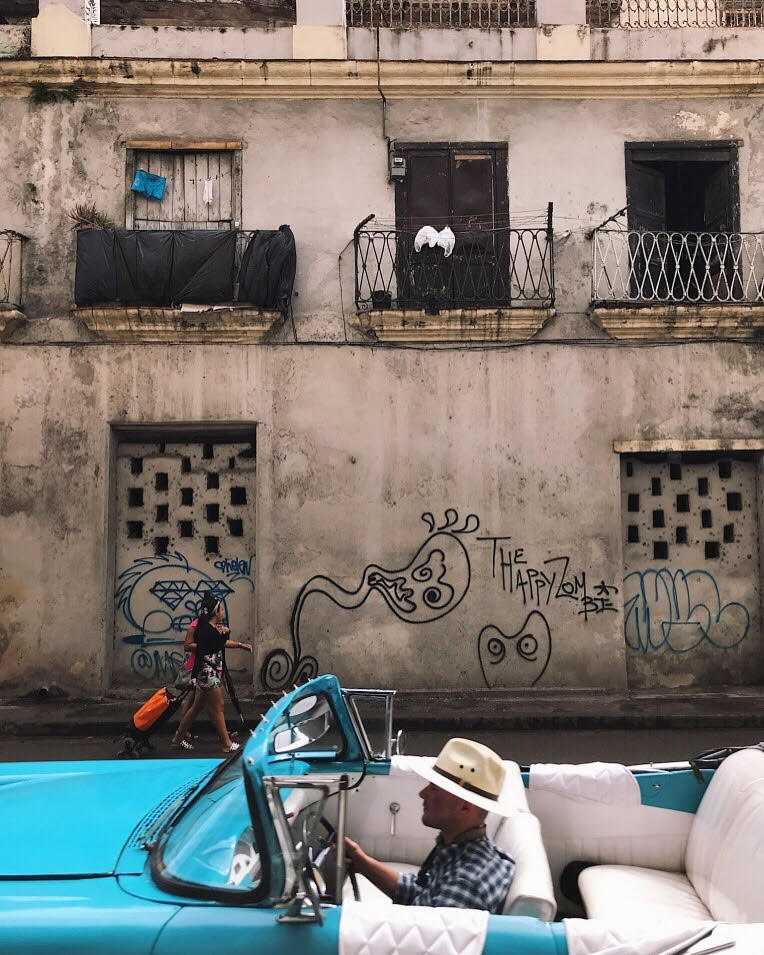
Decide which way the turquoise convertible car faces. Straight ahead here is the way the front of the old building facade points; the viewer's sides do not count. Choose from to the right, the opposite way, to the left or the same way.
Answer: to the right

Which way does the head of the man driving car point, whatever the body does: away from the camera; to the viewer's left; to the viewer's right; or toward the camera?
to the viewer's left

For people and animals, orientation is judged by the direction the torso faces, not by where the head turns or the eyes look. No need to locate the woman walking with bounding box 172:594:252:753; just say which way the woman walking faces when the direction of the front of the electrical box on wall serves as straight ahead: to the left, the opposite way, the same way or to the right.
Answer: to the left

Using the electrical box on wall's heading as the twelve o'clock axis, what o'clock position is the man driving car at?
The man driving car is roughly at 12 o'clock from the electrical box on wall.

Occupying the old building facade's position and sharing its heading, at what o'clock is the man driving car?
The man driving car is roughly at 12 o'clock from the old building facade.

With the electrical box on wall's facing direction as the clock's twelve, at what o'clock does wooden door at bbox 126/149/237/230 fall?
The wooden door is roughly at 3 o'clock from the electrical box on wall.

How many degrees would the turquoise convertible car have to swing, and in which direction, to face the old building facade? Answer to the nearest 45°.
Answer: approximately 90° to its right

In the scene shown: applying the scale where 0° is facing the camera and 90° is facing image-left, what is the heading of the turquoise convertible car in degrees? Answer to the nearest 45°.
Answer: approximately 90°

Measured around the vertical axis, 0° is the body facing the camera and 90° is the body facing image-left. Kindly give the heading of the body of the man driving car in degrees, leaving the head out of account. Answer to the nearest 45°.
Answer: approximately 90°

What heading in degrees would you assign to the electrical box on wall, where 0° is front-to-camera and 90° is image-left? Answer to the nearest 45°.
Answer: approximately 0°

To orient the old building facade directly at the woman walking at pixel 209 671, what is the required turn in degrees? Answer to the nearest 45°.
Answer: approximately 45° to its right

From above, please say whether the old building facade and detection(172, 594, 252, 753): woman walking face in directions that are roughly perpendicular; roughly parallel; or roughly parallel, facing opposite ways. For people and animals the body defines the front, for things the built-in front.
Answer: roughly perpendicular

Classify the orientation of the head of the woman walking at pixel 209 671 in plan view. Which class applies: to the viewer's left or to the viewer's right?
to the viewer's right
